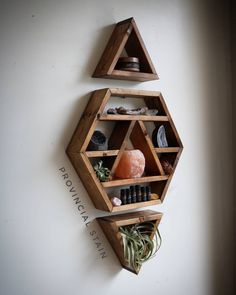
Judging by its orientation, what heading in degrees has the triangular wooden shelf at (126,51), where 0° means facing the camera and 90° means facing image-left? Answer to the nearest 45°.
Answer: approximately 315°

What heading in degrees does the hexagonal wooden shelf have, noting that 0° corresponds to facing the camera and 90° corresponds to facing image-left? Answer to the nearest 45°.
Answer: approximately 315°

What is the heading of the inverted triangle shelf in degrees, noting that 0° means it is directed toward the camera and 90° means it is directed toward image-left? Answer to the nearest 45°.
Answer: approximately 315°
